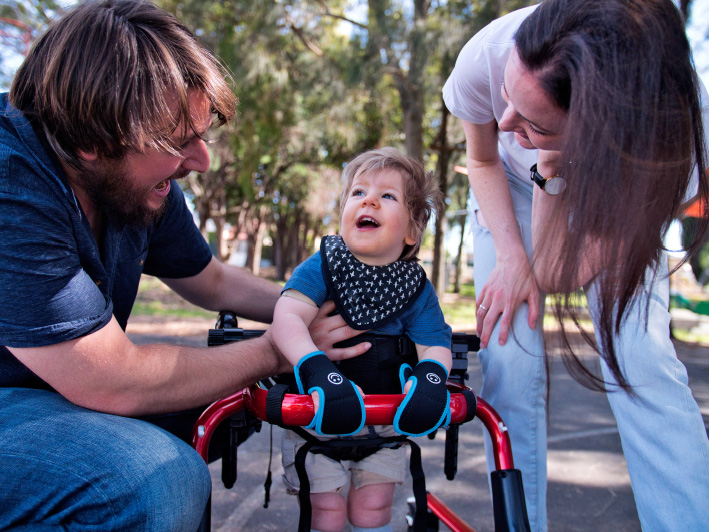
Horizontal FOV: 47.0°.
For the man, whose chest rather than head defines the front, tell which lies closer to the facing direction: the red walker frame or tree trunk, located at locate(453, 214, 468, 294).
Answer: the red walker frame

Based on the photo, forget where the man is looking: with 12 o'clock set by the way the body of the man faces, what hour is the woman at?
The woman is roughly at 11 o'clock from the man.

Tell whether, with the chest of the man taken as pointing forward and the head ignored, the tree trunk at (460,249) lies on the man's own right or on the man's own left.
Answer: on the man's own left

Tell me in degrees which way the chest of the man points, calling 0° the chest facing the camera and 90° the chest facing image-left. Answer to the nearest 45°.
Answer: approximately 270°

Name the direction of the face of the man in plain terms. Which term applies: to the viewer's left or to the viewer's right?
to the viewer's right

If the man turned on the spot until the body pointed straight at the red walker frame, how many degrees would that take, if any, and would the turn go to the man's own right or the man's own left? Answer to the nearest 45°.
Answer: approximately 45° to the man's own right
